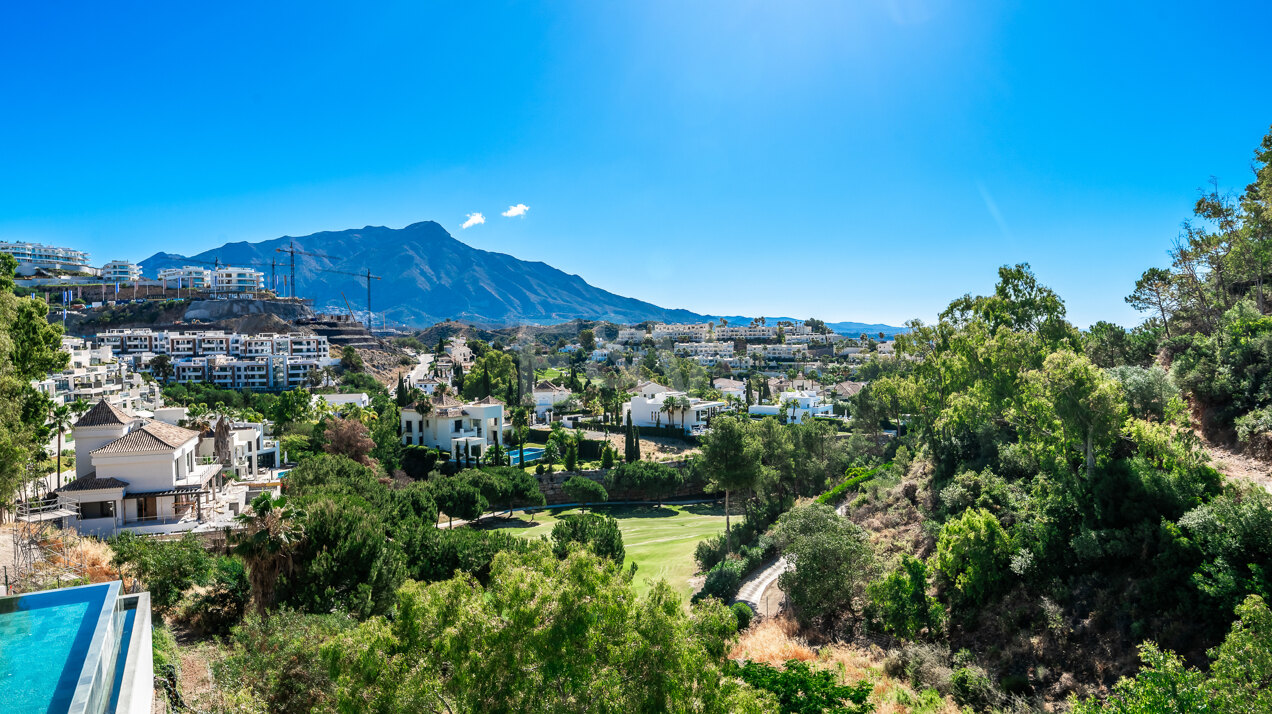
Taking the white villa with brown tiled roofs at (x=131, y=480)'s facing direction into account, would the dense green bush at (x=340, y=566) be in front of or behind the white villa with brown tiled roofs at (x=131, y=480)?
in front

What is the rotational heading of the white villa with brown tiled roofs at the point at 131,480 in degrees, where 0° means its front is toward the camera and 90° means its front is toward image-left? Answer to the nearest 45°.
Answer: approximately 315°

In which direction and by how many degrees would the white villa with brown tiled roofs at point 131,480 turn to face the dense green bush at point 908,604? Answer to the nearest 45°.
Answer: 0° — it already faces it

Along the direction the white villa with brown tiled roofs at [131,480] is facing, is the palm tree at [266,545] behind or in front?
in front

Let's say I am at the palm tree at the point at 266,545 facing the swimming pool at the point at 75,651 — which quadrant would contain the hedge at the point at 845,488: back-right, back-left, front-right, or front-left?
back-left
